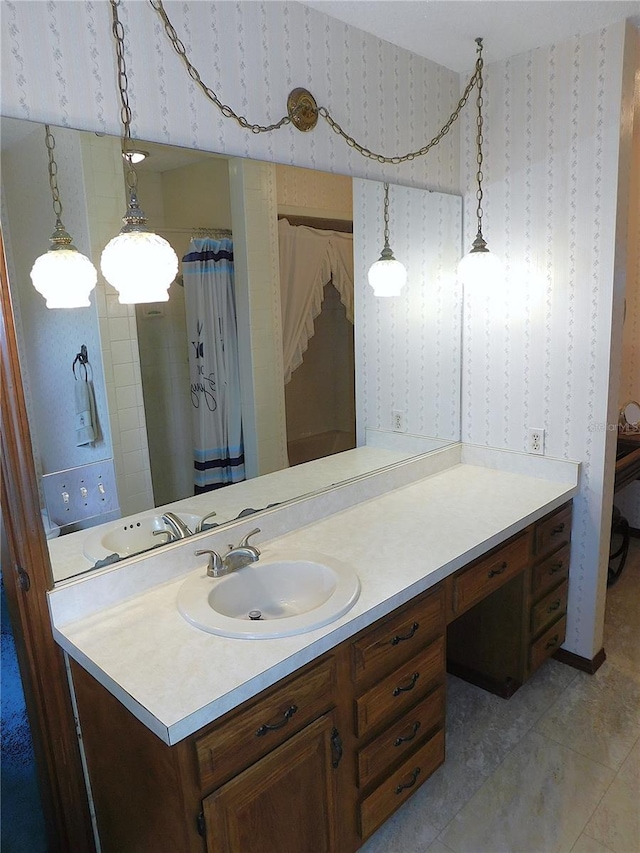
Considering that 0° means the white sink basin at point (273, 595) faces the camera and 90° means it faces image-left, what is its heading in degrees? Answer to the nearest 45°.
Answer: approximately 315°

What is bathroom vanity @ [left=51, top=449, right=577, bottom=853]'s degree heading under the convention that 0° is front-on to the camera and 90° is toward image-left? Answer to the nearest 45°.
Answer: approximately 315°

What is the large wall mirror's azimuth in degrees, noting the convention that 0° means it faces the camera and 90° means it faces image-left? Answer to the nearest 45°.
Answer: approximately 315°

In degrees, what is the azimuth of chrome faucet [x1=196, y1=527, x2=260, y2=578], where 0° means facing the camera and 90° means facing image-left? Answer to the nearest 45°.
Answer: approximately 315°

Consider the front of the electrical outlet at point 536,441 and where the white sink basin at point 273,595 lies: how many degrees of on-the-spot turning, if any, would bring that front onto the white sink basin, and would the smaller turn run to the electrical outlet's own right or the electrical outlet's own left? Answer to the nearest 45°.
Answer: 0° — it already faces it

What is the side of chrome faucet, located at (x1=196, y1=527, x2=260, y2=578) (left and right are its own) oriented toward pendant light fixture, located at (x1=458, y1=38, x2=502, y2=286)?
left

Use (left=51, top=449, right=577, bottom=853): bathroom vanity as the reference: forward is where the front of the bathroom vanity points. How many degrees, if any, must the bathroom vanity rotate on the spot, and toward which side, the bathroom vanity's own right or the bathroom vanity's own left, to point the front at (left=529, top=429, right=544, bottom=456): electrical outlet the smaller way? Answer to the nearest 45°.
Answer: approximately 90° to the bathroom vanity's own left

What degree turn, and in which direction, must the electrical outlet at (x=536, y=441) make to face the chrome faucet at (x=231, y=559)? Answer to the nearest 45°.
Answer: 0° — it already faces it

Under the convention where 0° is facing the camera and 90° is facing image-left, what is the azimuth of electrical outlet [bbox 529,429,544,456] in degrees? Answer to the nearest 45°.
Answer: approximately 45°

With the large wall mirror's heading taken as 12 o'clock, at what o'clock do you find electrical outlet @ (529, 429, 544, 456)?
The electrical outlet is roughly at 10 o'clock from the large wall mirror.
